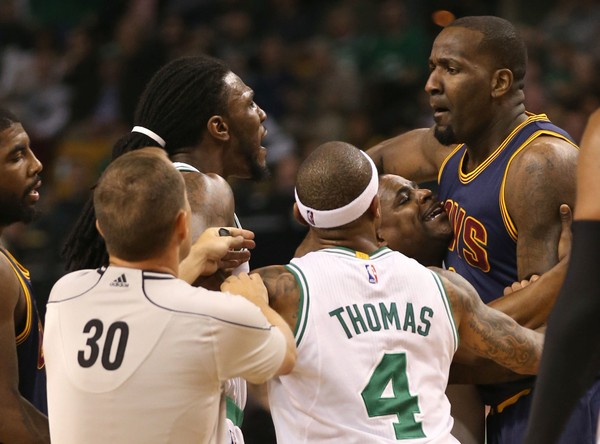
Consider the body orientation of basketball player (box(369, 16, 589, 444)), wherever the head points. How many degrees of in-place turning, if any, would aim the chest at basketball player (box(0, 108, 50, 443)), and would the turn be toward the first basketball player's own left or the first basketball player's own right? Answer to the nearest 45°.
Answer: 0° — they already face them

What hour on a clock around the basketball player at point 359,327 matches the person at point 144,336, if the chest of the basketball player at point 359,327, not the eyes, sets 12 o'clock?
the person at point 144,336 is roughly at 8 o'clock from the basketball player at point 359,327.

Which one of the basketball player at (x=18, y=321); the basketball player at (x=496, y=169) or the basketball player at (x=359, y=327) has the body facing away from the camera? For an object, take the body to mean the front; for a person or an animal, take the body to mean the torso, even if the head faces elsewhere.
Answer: the basketball player at (x=359, y=327)

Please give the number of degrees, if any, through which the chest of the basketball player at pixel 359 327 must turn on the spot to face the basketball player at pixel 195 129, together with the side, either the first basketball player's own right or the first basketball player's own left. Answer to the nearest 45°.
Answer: approximately 45° to the first basketball player's own left

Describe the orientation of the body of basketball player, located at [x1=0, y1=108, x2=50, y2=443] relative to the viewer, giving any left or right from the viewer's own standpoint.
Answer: facing to the right of the viewer

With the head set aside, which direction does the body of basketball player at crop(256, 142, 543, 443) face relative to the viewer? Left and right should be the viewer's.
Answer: facing away from the viewer

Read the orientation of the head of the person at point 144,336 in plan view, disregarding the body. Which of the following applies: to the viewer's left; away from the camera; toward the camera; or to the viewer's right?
away from the camera

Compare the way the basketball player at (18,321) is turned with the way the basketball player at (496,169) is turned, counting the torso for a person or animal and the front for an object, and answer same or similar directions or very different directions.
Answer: very different directions
